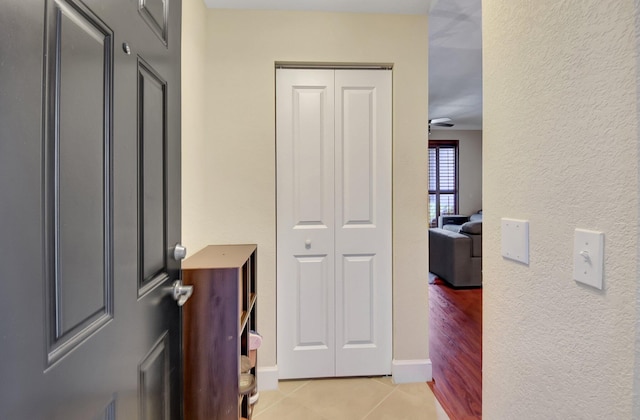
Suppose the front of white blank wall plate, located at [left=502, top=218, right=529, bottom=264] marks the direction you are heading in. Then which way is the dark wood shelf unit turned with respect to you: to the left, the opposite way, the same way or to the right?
the opposite way

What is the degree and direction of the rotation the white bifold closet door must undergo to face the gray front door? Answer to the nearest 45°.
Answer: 0° — it already faces it

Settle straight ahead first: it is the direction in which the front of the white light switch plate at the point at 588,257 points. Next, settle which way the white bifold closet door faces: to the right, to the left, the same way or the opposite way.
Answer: to the left

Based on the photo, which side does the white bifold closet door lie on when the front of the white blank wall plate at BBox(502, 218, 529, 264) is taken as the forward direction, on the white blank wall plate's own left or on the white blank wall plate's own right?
on the white blank wall plate's own right

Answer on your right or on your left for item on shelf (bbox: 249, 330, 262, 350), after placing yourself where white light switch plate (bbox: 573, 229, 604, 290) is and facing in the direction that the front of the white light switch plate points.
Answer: on your right

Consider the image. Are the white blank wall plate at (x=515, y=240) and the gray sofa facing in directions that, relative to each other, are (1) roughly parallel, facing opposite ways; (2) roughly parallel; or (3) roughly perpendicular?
roughly perpendicular

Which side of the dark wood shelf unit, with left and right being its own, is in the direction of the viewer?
right

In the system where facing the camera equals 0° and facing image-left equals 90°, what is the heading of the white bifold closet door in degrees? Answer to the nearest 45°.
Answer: approximately 0°
